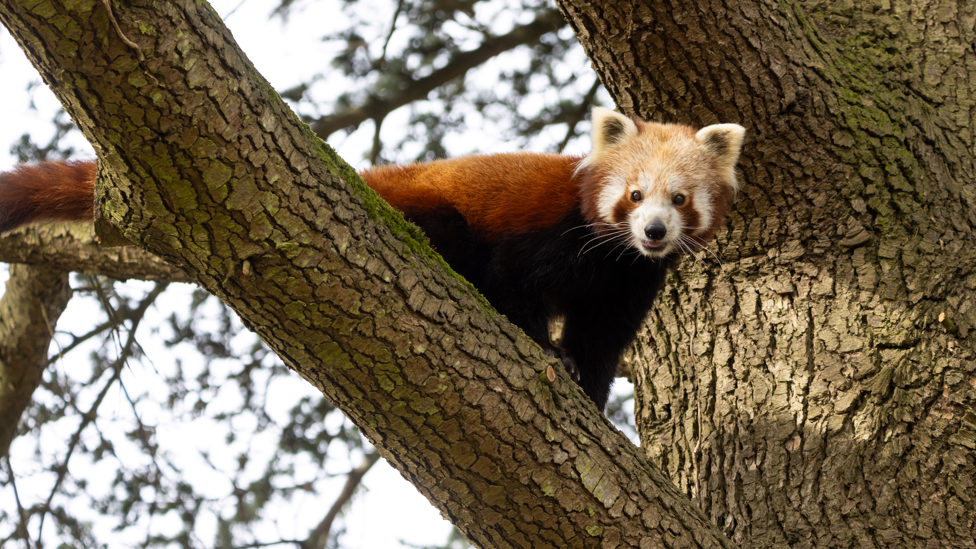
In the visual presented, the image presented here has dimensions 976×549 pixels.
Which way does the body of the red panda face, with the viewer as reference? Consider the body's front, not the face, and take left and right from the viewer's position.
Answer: facing to the right of the viewer
